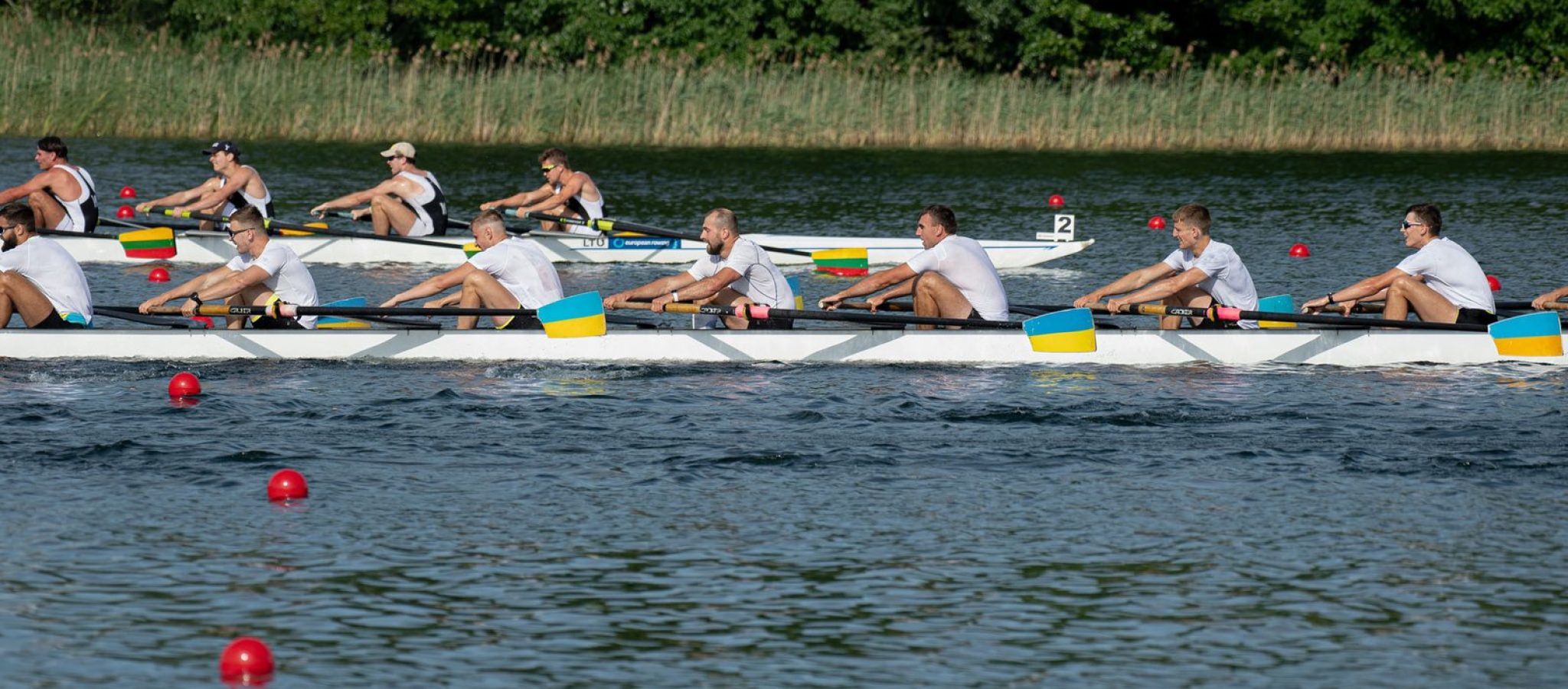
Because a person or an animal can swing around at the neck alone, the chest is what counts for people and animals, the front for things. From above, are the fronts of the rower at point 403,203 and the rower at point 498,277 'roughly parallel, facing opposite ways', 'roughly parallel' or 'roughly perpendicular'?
roughly parallel

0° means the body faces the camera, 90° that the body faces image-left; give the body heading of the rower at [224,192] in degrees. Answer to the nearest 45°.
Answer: approximately 90°

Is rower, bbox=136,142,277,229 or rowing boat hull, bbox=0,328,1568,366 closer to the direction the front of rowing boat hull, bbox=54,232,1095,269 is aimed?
the rowing boat hull

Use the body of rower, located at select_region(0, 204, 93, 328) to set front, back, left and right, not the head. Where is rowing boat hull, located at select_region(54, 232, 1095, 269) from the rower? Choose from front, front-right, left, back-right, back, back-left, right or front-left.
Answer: back-right

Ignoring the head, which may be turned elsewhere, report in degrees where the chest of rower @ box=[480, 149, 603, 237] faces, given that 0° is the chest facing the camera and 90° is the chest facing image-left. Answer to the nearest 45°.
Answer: approximately 90°

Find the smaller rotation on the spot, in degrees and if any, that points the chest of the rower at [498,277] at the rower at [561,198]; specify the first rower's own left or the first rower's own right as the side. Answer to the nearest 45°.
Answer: approximately 90° to the first rower's own right

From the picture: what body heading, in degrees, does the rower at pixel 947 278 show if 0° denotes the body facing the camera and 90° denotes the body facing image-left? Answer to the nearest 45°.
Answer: approximately 90°

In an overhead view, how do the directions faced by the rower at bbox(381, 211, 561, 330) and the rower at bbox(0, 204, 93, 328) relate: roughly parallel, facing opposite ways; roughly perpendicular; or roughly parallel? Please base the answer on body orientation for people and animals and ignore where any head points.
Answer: roughly parallel

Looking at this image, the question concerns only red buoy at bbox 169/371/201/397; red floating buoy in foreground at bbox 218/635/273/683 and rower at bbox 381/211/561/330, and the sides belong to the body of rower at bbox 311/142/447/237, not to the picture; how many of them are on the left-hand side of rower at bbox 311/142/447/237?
3

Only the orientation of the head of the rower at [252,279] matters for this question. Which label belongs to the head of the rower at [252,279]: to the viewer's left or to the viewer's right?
to the viewer's left

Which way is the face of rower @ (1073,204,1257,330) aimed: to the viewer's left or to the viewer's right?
to the viewer's left

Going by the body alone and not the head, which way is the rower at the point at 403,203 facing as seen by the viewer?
to the viewer's left

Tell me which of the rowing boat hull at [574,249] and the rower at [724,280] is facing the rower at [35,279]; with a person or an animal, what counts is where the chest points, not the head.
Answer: the rower at [724,280]

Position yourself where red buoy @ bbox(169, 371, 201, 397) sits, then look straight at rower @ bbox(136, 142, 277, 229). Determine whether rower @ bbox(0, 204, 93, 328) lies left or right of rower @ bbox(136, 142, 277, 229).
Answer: left

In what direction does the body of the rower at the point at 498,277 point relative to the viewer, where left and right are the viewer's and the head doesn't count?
facing to the left of the viewer

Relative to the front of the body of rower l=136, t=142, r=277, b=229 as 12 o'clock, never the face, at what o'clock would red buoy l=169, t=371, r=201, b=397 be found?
The red buoy is roughly at 9 o'clock from the rower.

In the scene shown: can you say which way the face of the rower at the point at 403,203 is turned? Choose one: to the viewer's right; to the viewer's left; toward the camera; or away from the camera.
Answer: to the viewer's left
